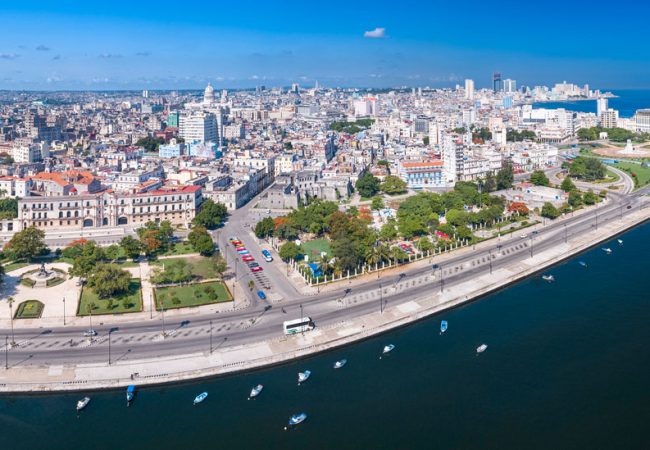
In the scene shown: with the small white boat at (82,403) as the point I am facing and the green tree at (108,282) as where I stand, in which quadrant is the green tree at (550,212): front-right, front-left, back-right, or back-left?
back-left

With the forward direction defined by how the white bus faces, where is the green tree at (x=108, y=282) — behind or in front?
behind

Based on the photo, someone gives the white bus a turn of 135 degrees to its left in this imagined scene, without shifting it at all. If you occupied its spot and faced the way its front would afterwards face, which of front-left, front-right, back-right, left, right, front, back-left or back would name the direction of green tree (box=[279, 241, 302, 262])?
front-right

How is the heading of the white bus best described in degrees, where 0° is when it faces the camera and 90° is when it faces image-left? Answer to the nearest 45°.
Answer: approximately 270°

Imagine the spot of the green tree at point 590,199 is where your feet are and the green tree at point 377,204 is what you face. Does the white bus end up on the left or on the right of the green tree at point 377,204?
left

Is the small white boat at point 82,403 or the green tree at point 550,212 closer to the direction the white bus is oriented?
the green tree
